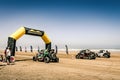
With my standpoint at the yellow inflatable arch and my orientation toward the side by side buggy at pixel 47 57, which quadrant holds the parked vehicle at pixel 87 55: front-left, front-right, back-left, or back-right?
front-left

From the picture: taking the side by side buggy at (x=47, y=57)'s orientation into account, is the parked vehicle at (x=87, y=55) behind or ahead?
behind

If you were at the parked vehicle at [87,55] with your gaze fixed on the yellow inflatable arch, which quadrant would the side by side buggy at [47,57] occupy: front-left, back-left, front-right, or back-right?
front-left

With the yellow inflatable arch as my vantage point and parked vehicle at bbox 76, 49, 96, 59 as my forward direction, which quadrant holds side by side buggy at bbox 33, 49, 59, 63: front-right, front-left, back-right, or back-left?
front-right

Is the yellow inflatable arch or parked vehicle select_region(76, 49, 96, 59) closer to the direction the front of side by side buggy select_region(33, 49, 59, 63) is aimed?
the yellow inflatable arch

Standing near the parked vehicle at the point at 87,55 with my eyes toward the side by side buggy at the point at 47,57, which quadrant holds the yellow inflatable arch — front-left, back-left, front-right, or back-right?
front-right
